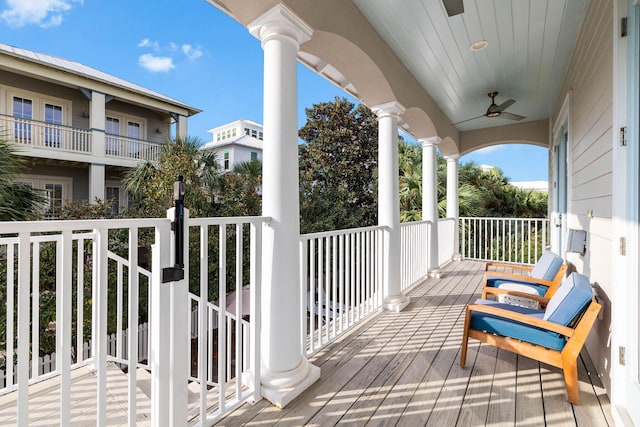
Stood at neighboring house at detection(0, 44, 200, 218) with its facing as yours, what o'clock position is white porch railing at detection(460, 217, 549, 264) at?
The white porch railing is roughly at 12 o'clock from the neighboring house.

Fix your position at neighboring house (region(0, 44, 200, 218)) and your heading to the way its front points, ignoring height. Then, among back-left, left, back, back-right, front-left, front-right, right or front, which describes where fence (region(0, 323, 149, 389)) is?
front-right

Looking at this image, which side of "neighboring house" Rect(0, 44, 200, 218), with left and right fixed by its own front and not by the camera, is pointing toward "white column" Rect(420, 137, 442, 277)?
front

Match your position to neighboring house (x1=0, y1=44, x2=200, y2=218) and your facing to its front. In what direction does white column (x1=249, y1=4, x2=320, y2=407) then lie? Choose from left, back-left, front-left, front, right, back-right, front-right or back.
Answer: front-right

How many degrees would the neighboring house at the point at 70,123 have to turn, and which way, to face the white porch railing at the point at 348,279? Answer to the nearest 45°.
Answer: approximately 45° to its right

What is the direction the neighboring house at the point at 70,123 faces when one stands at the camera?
facing the viewer and to the right of the viewer

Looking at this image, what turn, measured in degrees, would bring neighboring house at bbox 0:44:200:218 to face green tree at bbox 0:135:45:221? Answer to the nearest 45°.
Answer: approximately 45° to its right

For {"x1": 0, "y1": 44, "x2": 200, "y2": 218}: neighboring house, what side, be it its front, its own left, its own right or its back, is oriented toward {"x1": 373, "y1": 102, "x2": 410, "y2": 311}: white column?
front

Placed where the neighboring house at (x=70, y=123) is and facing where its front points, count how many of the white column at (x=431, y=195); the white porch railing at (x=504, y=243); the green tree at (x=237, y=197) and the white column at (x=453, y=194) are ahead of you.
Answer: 4

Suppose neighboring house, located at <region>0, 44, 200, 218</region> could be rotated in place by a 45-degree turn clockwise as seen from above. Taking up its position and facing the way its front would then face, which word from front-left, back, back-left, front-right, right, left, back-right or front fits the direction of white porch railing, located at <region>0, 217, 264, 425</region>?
front

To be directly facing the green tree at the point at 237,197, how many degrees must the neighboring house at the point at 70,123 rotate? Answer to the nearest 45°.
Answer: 0° — it already faces it
